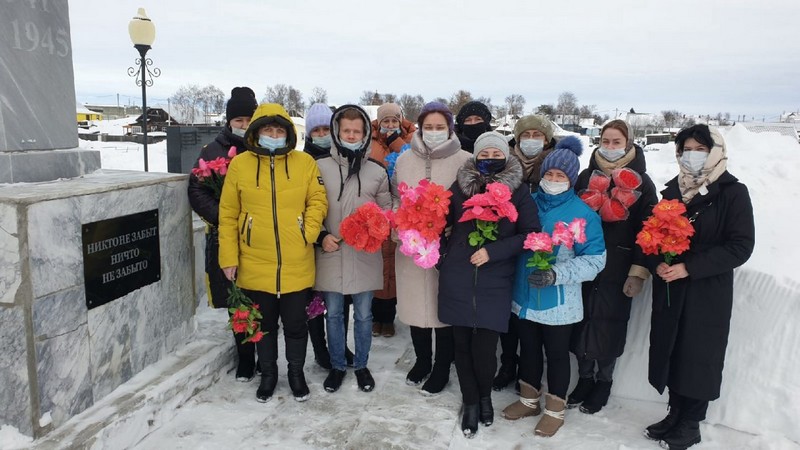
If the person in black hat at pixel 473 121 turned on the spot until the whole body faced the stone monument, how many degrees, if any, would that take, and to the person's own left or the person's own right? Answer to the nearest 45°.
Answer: approximately 45° to the person's own right

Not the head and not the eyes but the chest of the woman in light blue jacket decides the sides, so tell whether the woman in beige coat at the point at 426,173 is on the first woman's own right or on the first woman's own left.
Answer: on the first woman's own right

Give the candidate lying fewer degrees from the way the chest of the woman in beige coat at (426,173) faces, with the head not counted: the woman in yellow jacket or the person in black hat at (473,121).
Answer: the woman in yellow jacket

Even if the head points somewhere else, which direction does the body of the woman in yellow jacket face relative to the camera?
toward the camera

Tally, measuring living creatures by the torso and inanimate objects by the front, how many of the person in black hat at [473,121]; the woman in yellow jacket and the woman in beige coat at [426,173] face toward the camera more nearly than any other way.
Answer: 3

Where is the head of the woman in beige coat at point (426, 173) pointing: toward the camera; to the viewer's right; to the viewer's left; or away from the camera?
toward the camera

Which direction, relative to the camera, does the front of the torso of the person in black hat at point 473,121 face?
toward the camera

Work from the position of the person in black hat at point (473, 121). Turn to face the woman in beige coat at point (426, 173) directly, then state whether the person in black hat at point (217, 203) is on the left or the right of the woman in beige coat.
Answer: right

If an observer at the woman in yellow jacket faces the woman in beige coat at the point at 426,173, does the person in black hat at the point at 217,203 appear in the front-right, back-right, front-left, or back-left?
back-left

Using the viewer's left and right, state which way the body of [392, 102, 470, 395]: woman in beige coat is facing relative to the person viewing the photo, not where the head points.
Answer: facing the viewer

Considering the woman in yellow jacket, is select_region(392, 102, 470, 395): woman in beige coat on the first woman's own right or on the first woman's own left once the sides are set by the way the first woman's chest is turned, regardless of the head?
on the first woman's own left

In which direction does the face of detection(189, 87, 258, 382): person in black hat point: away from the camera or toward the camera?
toward the camera

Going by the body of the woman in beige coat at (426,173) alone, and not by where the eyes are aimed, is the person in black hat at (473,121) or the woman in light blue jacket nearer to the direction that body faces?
the woman in light blue jacket

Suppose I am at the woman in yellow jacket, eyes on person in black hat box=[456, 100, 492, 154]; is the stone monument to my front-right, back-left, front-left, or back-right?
back-left
